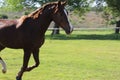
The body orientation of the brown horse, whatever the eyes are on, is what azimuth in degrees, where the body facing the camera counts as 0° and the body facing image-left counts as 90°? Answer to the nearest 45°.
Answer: approximately 270°
